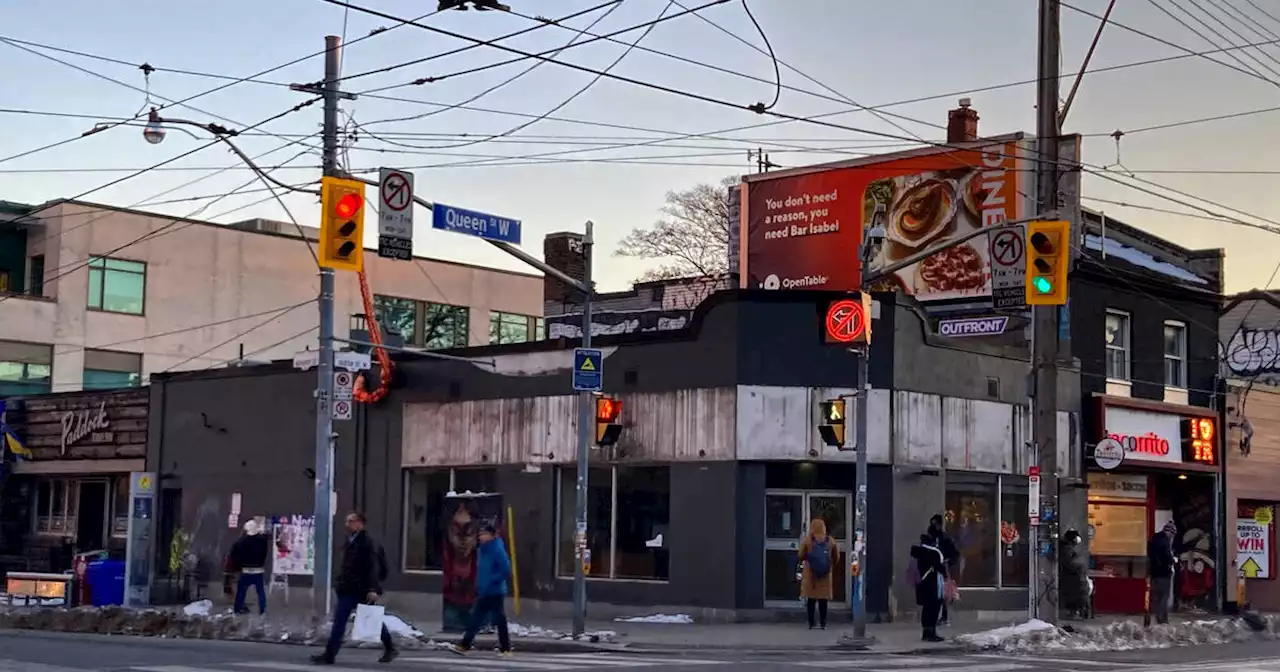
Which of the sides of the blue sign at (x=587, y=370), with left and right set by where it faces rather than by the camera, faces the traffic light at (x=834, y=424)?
left

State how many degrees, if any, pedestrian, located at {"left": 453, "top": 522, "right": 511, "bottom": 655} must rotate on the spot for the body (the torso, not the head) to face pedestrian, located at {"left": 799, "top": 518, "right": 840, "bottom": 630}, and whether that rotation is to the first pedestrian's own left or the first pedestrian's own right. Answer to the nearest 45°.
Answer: approximately 135° to the first pedestrian's own right

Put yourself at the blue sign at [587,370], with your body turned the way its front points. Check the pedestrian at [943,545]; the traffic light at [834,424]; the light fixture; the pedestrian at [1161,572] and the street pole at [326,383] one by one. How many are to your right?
2

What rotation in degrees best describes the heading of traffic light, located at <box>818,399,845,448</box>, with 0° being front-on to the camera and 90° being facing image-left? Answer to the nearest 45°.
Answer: approximately 45°

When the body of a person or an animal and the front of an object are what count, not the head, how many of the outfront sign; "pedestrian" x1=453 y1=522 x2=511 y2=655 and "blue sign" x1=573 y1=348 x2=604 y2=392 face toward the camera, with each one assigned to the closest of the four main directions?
2

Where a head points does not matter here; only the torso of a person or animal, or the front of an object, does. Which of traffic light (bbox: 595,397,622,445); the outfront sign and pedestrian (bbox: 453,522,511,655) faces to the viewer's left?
the pedestrian

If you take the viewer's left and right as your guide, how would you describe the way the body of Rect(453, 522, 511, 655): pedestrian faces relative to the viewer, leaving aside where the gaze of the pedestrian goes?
facing to the left of the viewer

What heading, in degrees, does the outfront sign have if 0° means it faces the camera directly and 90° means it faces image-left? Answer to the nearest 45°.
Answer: approximately 0°

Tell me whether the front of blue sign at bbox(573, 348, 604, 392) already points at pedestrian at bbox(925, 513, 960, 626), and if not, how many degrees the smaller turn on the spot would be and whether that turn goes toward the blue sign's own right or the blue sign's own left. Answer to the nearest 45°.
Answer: approximately 135° to the blue sign's own left

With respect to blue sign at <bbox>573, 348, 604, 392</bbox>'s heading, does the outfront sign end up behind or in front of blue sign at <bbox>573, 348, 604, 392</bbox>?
behind
